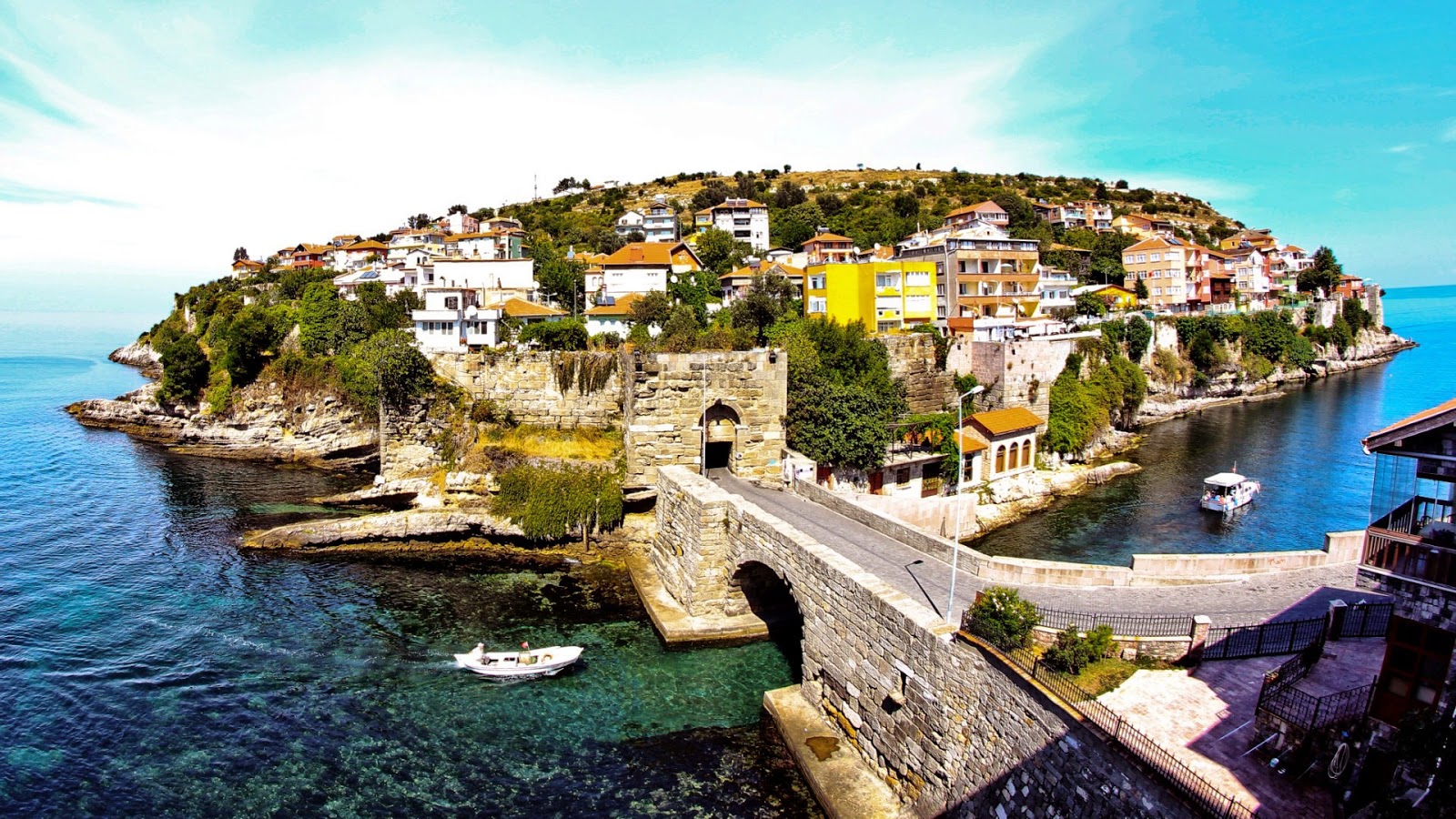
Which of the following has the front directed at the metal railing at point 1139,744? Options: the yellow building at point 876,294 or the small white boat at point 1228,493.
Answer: the yellow building

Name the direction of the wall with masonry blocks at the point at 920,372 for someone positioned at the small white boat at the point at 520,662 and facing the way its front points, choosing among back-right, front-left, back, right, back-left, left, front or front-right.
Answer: front-left

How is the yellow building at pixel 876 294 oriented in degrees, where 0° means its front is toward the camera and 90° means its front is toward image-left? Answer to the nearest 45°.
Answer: approximately 0°

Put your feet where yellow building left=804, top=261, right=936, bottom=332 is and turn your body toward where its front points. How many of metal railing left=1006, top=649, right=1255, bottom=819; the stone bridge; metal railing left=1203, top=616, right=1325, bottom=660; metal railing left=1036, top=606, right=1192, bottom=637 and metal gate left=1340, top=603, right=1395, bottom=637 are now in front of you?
5

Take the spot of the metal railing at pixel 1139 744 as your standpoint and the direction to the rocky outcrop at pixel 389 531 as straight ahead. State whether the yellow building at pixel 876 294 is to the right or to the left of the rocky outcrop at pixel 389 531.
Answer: right

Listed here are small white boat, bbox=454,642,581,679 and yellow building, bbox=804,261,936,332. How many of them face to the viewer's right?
1

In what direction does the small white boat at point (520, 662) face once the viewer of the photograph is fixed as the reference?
facing to the right of the viewer

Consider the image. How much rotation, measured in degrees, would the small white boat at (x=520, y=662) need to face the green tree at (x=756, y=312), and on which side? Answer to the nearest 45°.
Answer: approximately 45° to its left

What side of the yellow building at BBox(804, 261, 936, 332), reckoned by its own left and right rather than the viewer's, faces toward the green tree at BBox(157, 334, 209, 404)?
right

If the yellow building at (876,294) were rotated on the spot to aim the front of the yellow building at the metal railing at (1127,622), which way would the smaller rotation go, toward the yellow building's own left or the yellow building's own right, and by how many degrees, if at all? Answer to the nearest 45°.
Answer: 0° — it already faces it

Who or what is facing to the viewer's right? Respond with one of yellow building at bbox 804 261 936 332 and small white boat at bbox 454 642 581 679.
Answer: the small white boat
